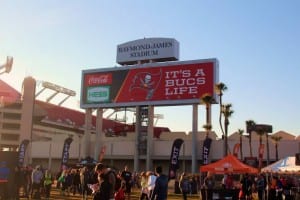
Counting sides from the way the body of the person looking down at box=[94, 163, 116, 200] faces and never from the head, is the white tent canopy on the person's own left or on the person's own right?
on the person's own right

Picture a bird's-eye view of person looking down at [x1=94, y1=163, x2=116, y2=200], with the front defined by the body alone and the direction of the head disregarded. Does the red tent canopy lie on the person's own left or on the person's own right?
on the person's own right

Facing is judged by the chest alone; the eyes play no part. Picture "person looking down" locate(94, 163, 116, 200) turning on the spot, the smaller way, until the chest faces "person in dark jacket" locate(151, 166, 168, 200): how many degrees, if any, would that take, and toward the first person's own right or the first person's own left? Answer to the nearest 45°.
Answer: approximately 135° to the first person's own right
